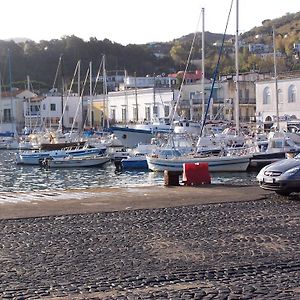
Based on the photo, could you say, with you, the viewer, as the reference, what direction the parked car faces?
facing the viewer and to the left of the viewer

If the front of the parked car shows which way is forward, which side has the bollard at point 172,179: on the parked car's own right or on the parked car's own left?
on the parked car's own right

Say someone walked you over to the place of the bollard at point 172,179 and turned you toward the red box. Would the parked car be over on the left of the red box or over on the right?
right

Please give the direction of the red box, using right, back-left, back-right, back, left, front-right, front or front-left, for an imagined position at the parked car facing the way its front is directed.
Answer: right

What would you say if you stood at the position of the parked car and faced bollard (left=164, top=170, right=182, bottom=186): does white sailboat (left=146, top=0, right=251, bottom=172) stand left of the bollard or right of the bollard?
right
